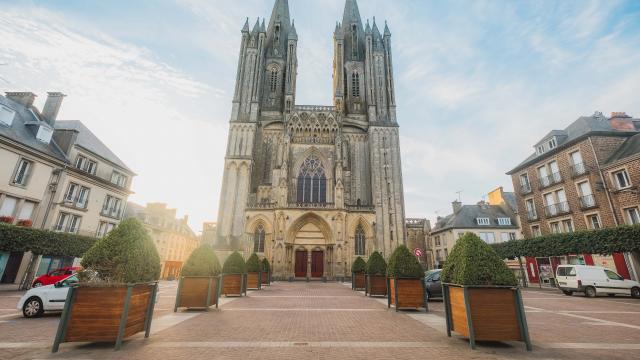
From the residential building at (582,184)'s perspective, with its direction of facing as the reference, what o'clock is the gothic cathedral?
The gothic cathedral is roughly at 1 o'clock from the residential building.

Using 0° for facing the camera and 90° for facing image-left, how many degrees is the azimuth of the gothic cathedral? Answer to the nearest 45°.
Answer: approximately 0°

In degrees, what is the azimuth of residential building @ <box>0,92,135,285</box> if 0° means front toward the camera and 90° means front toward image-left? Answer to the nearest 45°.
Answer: approximately 315°

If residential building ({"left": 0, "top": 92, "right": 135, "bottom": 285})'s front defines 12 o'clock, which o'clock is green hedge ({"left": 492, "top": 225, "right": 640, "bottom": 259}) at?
The green hedge is roughly at 12 o'clock from the residential building.

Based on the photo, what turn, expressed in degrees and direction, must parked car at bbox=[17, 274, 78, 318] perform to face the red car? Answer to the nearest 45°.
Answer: approximately 90° to its right

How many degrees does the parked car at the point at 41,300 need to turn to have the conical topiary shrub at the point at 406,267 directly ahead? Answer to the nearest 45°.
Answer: approximately 135° to its left

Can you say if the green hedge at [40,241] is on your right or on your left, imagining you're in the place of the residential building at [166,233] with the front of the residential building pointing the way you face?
on your right

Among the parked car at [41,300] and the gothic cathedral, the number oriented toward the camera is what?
1

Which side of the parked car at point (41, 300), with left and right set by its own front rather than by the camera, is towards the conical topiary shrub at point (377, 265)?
back

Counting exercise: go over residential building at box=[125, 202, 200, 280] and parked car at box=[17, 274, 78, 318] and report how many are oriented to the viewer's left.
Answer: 1

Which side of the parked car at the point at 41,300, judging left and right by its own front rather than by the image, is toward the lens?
left

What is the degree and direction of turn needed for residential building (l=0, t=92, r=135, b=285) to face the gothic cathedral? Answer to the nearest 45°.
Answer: approximately 45° to its left

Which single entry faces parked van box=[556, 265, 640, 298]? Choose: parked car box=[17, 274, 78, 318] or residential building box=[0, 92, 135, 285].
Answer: the residential building

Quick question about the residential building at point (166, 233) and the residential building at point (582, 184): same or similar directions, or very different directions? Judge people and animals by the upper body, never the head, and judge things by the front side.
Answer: very different directions
